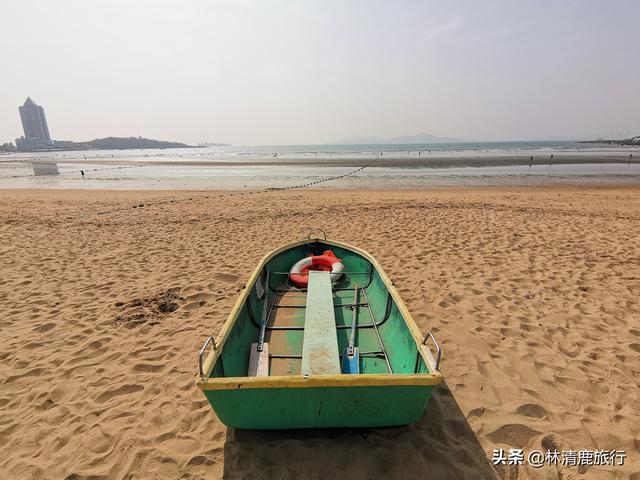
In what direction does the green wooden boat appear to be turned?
away from the camera
